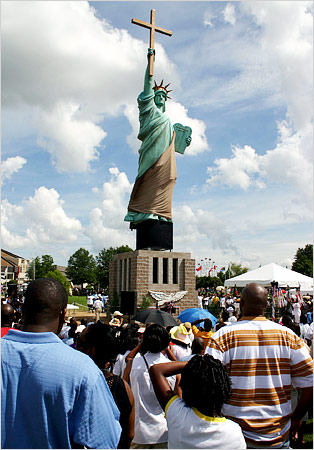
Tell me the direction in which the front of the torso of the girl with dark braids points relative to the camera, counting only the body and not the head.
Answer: away from the camera

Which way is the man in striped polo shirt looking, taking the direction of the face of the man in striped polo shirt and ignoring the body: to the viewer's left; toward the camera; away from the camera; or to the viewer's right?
away from the camera

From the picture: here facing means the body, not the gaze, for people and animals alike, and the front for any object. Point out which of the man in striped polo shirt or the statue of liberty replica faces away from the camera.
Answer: the man in striped polo shirt

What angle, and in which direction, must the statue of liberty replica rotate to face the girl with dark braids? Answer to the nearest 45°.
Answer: approximately 45° to its right

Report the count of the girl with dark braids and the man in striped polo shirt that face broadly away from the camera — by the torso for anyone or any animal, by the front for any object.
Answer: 2

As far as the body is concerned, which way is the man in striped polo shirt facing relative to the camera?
away from the camera

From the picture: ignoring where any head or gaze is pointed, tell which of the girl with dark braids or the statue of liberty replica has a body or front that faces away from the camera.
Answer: the girl with dark braids

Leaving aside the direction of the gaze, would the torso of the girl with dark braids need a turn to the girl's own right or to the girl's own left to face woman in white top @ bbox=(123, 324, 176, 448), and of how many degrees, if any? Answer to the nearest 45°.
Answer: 0° — they already face them

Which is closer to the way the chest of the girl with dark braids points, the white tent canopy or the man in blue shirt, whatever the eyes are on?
the white tent canopy

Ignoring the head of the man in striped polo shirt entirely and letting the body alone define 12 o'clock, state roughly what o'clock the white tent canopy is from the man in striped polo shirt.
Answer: The white tent canopy is roughly at 12 o'clock from the man in striped polo shirt.

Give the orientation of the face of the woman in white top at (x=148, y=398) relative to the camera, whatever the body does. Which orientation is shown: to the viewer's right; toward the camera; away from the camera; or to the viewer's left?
away from the camera

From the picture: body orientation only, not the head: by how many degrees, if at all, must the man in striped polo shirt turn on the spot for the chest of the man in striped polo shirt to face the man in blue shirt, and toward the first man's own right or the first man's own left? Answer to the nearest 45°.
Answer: approximately 135° to the first man's own left

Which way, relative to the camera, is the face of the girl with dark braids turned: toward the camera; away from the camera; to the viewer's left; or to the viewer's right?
away from the camera
